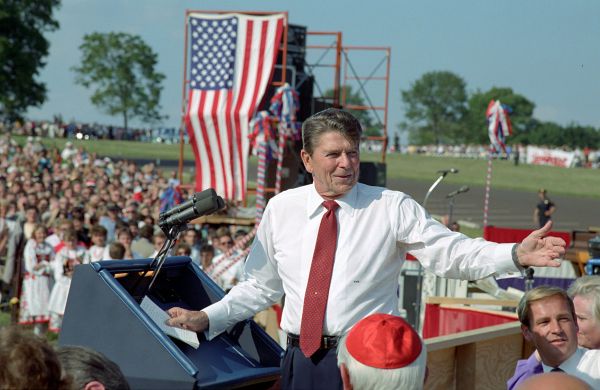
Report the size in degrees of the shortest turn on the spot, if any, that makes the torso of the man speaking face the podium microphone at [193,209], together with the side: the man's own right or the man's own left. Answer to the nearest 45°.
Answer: approximately 45° to the man's own right

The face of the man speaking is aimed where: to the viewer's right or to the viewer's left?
to the viewer's right

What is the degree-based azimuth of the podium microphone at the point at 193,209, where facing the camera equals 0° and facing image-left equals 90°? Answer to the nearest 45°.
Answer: approximately 270°

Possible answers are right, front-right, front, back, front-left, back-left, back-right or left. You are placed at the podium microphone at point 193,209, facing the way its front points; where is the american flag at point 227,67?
left

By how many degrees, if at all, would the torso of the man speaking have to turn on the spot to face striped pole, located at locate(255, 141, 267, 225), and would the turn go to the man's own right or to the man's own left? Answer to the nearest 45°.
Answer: approximately 180°

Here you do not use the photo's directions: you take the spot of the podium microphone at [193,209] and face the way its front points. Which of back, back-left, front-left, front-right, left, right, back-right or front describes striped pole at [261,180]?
left
